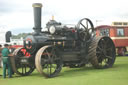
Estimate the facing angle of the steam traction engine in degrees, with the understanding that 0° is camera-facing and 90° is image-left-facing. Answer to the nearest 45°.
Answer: approximately 45°
